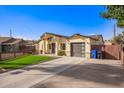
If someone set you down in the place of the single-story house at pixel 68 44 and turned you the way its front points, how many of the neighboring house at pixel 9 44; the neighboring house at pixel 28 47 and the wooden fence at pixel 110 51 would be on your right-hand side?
2

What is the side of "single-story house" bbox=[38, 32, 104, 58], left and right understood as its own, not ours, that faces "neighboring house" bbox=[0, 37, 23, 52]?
right

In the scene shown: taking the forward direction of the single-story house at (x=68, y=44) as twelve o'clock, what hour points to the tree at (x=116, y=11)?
The tree is roughly at 10 o'clock from the single-story house.

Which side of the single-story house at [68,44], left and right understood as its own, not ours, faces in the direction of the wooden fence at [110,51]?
left

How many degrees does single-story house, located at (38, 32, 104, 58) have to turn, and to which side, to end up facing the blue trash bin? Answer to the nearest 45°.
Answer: approximately 90° to its left

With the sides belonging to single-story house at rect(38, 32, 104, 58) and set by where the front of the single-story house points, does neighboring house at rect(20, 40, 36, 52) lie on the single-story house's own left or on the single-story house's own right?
on the single-story house's own right

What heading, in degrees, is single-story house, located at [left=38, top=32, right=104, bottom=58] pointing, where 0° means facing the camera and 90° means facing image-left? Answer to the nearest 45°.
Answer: approximately 45°

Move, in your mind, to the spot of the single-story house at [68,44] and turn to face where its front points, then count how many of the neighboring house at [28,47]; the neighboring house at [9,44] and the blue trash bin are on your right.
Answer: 2
